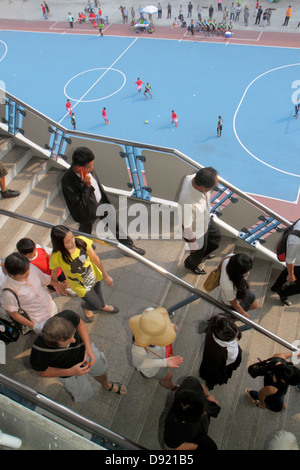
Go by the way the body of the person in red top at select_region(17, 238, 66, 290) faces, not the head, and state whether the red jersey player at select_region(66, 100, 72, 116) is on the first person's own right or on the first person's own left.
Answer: on the first person's own left

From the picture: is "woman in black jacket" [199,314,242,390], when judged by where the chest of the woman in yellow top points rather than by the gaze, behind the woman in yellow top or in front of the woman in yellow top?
in front

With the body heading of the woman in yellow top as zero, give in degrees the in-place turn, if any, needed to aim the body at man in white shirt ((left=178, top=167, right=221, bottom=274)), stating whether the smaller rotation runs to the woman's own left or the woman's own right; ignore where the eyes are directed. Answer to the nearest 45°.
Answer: approximately 90° to the woman's own left

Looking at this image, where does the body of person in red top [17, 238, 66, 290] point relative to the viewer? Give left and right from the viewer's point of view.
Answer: facing the viewer and to the right of the viewer

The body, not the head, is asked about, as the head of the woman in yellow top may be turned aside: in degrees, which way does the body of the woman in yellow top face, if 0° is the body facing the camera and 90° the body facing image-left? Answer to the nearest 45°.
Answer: approximately 315°

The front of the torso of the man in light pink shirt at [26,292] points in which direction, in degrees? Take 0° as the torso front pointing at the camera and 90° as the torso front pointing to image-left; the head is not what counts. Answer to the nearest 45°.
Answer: approximately 315°

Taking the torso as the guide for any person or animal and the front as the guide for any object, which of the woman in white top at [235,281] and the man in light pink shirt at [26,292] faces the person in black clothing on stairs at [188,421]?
the man in light pink shirt

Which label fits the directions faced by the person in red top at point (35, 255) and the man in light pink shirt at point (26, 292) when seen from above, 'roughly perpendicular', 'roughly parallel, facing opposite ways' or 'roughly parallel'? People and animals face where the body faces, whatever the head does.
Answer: roughly parallel

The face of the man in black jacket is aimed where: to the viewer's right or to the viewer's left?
to the viewer's right

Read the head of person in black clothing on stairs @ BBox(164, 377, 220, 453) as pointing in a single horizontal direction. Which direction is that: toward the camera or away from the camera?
away from the camera

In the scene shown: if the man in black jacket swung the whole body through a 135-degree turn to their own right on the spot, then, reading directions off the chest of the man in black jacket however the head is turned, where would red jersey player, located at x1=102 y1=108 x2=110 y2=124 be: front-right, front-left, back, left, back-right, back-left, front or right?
right
